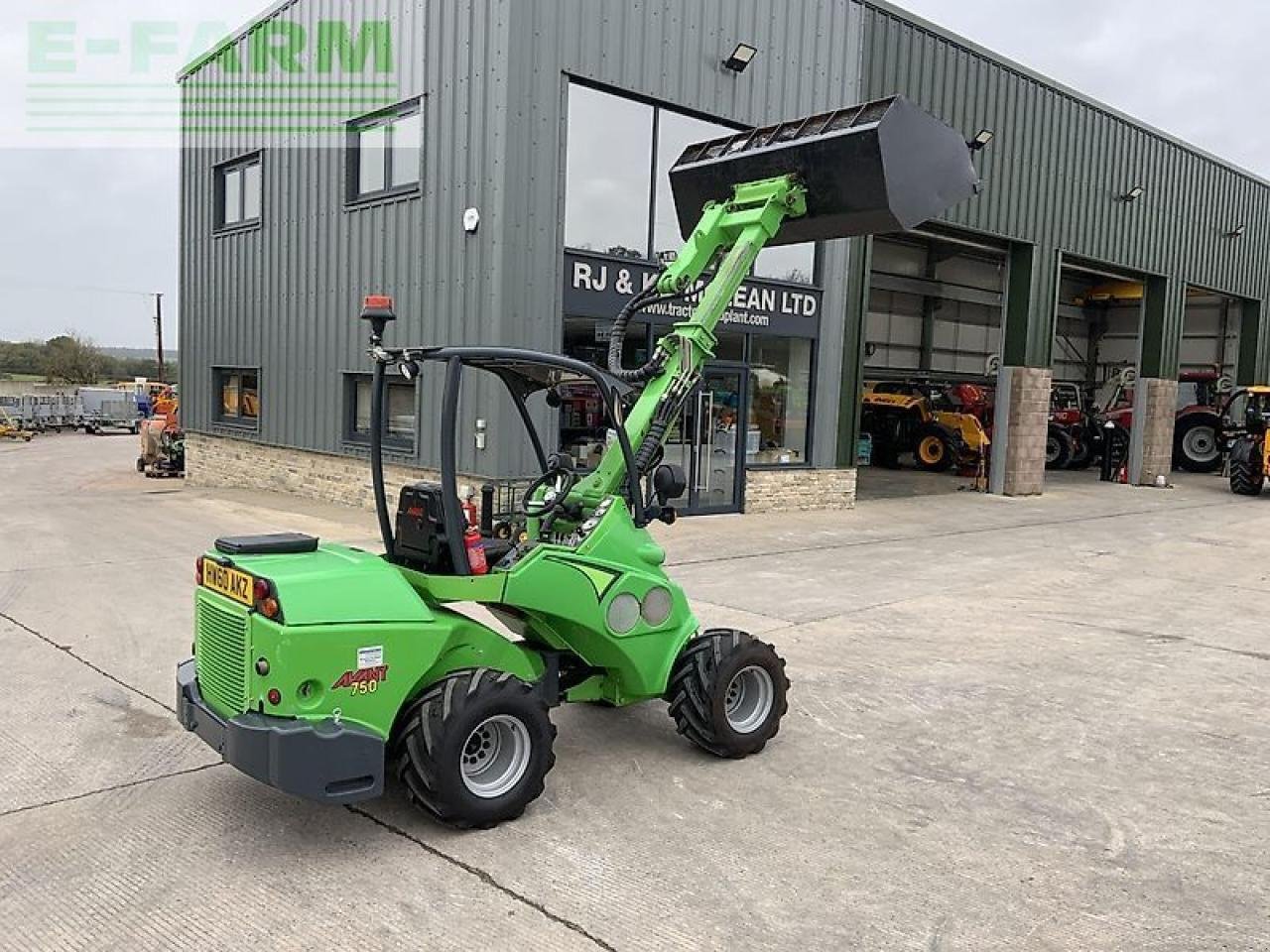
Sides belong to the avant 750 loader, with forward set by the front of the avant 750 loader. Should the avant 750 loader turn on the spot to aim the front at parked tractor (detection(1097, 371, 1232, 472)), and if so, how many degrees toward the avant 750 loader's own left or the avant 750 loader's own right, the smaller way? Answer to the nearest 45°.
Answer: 0° — it already faces it

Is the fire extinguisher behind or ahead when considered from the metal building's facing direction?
ahead

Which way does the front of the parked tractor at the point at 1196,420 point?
to the viewer's left

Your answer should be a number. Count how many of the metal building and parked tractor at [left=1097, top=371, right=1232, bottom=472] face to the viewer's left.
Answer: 1

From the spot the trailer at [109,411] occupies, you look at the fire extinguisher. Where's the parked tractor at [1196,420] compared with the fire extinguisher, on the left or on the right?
left

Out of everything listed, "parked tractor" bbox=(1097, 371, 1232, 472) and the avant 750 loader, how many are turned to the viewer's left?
1

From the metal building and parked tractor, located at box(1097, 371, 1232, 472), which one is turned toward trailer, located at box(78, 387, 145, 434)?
the parked tractor

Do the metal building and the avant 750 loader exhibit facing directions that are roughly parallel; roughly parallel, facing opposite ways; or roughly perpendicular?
roughly perpendicular

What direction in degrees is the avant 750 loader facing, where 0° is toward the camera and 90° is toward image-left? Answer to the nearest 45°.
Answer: approximately 225°
